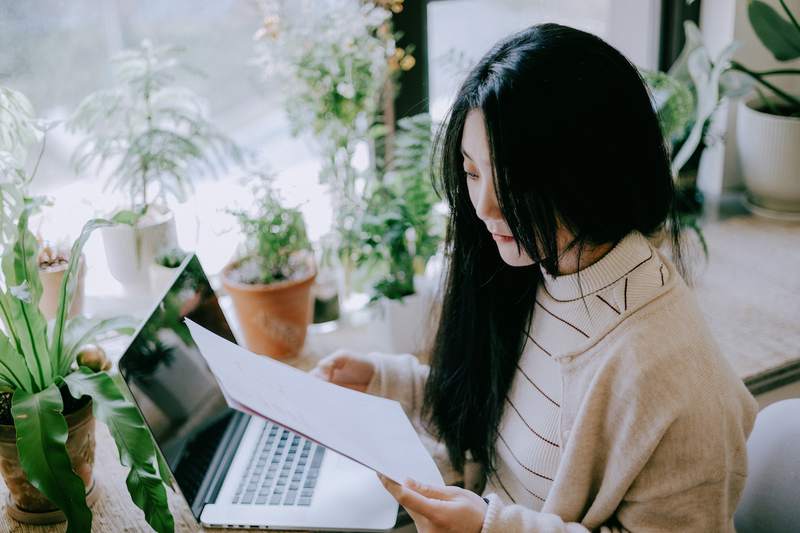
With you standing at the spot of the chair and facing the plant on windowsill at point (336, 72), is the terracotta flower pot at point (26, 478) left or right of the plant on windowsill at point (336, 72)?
left

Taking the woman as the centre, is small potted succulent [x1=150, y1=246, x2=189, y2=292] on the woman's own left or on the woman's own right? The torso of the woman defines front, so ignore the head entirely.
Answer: on the woman's own right

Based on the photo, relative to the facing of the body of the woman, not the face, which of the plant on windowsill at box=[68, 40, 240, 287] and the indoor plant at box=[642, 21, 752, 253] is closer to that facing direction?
the plant on windowsill

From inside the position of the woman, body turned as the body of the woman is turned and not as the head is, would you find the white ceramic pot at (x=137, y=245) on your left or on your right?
on your right

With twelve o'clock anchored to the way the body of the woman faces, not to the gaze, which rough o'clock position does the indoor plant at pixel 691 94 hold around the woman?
The indoor plant is roughly at 5 o'clock from the woman.

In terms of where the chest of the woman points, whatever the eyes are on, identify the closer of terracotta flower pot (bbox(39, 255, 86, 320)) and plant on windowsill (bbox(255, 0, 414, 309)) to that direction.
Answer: the terracotta flower pot

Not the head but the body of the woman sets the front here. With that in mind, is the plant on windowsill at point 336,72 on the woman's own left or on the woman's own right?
on the woman's own right

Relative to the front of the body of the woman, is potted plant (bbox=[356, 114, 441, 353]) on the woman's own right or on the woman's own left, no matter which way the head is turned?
on the woman's own right
